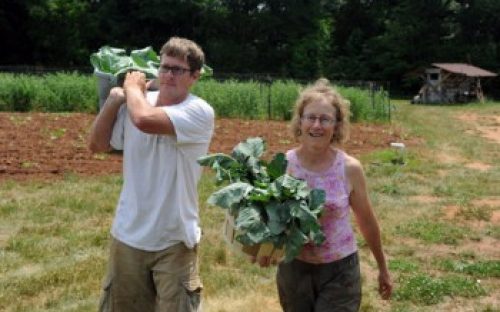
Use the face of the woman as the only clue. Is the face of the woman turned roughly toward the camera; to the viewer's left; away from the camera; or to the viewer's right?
toward the camera

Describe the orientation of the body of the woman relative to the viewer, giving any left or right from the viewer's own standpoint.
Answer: facing the viewer

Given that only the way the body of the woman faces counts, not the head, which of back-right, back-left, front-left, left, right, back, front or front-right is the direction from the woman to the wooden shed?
back

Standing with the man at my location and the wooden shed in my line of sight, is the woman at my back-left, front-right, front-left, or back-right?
front-right

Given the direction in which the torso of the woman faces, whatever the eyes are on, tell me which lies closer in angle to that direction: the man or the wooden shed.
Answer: the man

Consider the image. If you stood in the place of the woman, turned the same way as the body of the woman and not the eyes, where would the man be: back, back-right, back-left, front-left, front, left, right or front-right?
right
